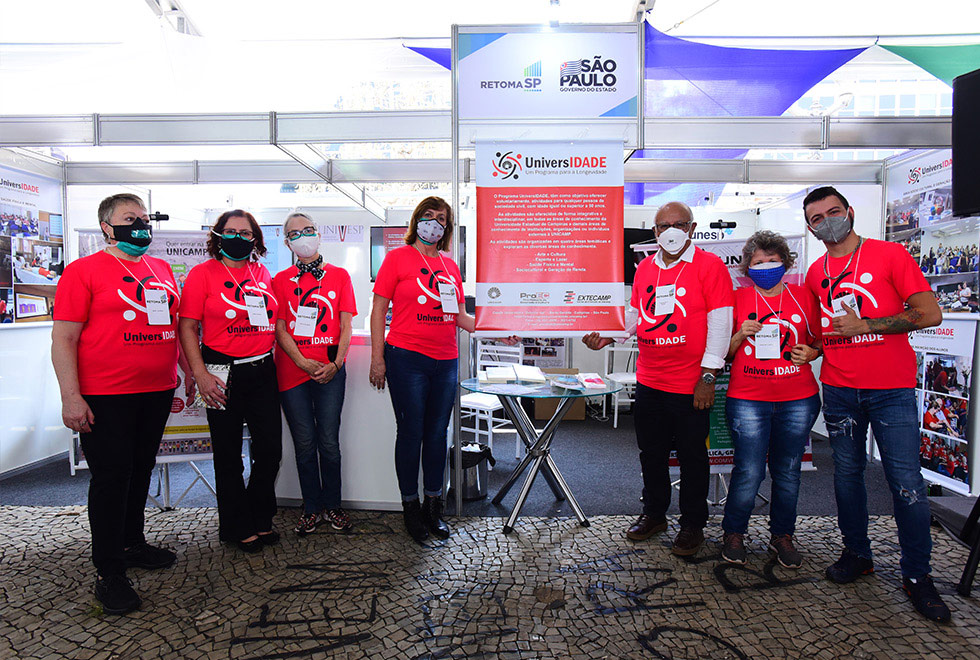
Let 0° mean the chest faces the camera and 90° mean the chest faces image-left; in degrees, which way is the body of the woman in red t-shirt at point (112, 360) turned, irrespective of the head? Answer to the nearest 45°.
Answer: approximately 315°

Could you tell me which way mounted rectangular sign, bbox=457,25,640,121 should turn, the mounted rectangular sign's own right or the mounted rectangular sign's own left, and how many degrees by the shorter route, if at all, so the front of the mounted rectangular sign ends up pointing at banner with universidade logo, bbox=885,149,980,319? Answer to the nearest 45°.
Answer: approximately 135° to the mounted rectangular sign's own left

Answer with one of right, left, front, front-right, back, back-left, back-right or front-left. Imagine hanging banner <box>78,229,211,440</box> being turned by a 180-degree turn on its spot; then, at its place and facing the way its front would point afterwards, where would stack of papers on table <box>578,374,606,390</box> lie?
back-right

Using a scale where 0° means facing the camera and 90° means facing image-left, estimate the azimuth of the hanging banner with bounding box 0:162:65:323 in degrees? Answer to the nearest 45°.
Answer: approximately 315°

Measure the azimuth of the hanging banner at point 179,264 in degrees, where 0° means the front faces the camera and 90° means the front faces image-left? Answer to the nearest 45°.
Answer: approximately 0°

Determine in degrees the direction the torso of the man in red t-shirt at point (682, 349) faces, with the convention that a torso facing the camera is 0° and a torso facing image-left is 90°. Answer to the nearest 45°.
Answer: approximately 45°

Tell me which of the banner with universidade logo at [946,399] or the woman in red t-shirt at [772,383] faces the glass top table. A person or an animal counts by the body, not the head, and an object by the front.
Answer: the banner with universidade logo

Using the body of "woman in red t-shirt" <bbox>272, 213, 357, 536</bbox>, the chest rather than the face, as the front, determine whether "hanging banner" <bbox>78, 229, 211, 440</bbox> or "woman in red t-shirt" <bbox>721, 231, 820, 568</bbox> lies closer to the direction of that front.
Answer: the woman in red t-shirt
